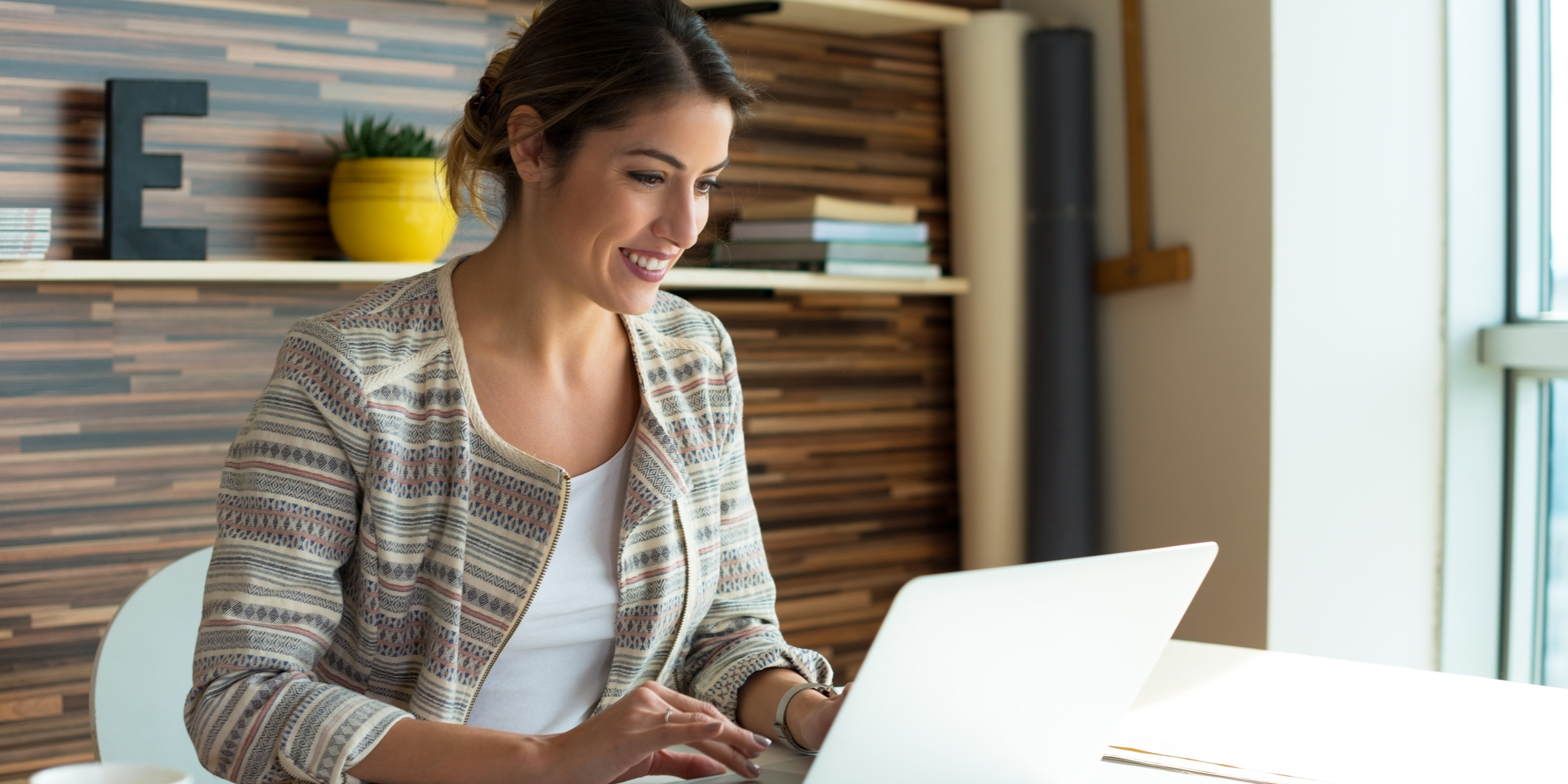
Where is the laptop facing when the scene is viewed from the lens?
facing away from the viewer and to the left of the viewer

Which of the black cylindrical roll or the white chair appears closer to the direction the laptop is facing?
the white chair

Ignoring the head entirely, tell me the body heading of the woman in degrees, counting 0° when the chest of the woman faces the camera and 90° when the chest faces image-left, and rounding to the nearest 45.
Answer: approximately 315°

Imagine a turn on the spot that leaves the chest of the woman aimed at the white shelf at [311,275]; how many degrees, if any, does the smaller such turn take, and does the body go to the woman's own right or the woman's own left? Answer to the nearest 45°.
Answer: approximately 135° to the woman's own left

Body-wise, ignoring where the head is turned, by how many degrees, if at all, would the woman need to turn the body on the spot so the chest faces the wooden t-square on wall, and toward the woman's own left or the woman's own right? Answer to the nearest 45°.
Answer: approximately 90° to the woman's own left

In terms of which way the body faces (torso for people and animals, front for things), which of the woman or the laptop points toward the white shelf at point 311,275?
the laptop

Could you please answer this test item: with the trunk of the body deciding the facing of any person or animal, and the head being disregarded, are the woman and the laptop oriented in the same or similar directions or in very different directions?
very different directions

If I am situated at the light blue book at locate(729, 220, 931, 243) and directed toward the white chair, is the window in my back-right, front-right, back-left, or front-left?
back-left

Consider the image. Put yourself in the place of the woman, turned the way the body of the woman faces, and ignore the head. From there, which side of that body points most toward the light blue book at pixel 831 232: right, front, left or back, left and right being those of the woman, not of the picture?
left

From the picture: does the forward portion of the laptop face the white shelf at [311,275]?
yes

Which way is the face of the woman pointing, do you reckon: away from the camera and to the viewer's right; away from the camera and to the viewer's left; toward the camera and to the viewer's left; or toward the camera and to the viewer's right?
toward the camera and to the viewer's right

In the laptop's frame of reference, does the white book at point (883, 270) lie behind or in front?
in front

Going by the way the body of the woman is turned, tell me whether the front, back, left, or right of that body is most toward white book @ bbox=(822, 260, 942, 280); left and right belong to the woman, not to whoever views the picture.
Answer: left
